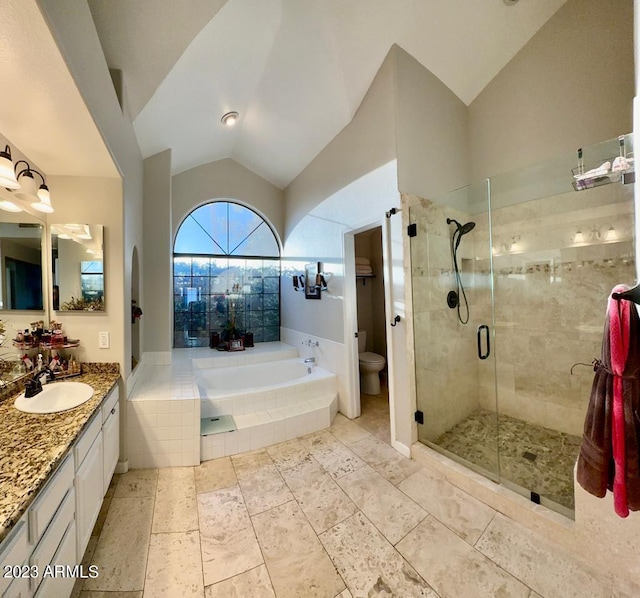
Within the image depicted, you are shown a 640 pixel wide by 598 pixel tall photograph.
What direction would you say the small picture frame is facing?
toward the camera

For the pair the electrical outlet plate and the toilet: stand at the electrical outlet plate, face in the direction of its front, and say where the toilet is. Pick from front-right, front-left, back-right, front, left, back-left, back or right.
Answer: left

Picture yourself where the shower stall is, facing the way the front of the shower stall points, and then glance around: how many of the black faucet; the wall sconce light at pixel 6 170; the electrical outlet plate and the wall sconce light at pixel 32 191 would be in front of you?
4

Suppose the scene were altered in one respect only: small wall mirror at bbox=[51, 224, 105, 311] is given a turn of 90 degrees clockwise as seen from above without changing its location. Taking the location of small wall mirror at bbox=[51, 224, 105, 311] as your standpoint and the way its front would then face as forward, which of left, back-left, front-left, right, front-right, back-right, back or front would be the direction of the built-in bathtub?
back

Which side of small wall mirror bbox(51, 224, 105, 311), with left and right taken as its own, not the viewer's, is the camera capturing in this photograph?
front

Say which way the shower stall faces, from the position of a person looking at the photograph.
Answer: facing the viewer and to the left of the viewer

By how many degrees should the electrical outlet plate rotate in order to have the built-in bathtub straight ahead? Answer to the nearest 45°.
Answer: approximately 90° to its left

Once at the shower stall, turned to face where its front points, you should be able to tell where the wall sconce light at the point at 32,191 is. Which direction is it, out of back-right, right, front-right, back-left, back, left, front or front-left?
front

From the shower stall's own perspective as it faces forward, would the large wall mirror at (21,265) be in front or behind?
in front
